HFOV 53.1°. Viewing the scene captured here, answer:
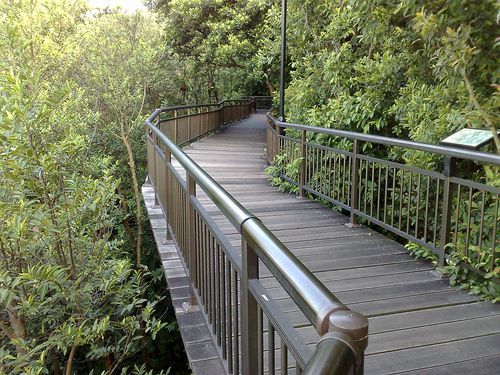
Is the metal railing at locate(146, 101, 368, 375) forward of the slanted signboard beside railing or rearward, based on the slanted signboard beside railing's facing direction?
forward

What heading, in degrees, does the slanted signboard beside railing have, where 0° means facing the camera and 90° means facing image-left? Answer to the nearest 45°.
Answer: approximately 45°
